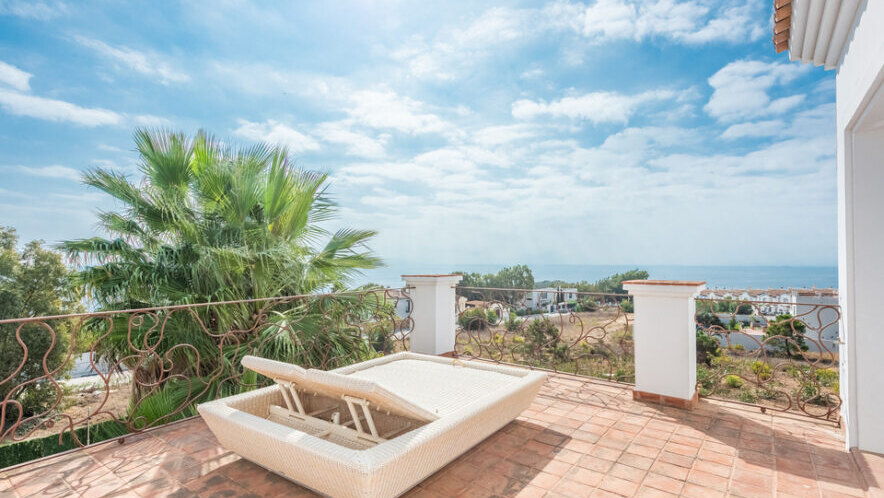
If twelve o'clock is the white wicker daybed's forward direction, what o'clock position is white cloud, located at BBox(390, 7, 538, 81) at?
The white cloud is roughly at 11 o'clock from the white wicker daybed.

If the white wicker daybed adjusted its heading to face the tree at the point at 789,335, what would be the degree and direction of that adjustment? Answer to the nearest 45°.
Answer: approximately 45° to its right

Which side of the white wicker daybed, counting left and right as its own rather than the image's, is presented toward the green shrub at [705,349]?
front

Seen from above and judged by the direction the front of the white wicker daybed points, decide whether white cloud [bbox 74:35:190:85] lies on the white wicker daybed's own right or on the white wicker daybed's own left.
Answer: on the white wicker daybed's own left

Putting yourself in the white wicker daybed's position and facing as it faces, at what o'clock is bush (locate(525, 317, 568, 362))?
The bush is roughly at 12 o'clock from the white wicker daybed.

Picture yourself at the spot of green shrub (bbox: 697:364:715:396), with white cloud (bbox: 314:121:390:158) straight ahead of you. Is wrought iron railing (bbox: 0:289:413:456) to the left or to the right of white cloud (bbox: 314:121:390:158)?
left

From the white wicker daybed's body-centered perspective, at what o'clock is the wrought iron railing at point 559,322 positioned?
The wrought iron railing is roughly at 12 o'clock from the white wicker daybed.

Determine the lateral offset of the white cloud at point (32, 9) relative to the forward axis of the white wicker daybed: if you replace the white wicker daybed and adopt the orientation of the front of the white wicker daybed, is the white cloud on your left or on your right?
on your left

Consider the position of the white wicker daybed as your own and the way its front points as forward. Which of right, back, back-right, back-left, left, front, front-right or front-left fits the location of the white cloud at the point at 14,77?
left

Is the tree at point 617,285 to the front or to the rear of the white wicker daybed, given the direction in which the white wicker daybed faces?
to the front

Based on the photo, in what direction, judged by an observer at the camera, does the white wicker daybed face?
facing away from the viewer and to the right of the viewer

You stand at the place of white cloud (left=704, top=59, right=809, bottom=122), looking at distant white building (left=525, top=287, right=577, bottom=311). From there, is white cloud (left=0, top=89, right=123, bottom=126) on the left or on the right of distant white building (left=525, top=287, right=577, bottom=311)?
right

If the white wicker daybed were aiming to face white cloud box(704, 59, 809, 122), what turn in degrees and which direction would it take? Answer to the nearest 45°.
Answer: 0° — it already faces it

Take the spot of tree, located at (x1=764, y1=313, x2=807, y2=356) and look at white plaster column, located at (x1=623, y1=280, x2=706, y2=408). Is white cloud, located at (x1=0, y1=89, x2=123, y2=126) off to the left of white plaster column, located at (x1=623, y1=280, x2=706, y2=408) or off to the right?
right

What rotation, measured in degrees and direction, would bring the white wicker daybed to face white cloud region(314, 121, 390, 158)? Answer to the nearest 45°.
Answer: approximately 45° to its left

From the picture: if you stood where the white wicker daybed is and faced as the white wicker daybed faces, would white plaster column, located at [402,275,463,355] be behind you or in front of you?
in front

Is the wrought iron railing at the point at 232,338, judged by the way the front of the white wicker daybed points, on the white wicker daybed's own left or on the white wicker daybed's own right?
on the white wicker daybed's own left

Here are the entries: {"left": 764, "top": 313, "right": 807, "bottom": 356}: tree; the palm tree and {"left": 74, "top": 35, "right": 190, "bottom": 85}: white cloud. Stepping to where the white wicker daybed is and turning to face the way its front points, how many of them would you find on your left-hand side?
2
